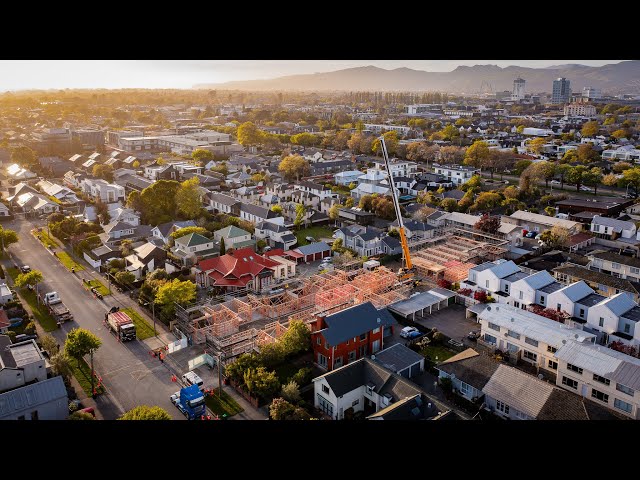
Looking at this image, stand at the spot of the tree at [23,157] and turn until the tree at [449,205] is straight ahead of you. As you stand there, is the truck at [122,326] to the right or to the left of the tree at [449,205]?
right

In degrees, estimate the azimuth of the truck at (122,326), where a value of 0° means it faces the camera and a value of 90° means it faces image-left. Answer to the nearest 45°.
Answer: approximately 315°

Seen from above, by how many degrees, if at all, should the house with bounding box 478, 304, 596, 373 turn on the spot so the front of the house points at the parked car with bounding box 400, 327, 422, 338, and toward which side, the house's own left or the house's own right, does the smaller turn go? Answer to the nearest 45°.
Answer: approximately 45° to the house's own right

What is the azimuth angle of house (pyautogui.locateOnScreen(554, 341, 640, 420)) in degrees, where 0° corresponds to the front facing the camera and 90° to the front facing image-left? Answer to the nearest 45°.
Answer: approximately 45°

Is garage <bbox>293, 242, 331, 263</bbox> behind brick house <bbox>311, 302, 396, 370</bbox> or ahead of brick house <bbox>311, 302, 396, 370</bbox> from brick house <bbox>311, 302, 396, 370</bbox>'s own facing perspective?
behind

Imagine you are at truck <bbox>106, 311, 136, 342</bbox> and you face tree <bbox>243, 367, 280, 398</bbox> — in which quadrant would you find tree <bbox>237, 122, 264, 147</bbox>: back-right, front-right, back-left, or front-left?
back-left

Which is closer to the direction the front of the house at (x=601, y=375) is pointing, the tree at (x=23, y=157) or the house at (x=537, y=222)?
the tree

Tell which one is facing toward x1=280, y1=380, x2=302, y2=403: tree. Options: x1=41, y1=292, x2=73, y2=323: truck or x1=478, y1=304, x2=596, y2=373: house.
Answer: the house

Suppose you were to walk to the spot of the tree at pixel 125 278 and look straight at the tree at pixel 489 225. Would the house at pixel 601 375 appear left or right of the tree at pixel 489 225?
right

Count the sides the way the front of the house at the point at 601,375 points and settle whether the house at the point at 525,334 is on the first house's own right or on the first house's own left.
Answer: on the first house's own right
